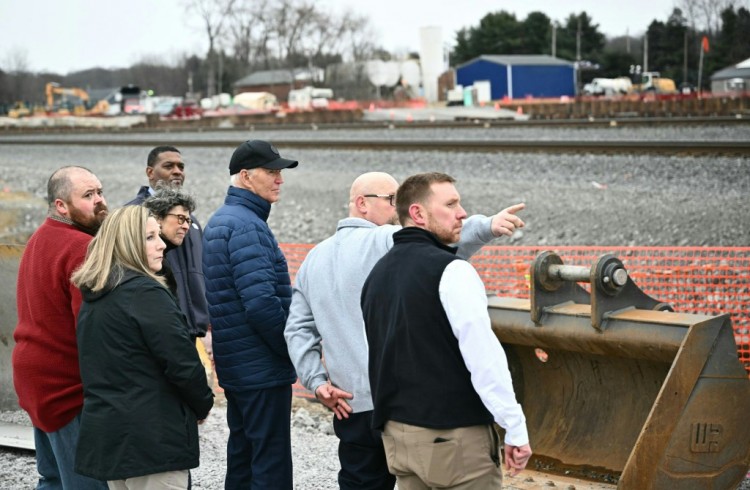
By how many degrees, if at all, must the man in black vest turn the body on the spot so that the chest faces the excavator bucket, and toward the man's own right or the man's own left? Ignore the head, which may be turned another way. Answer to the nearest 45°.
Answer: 0° — they already face it

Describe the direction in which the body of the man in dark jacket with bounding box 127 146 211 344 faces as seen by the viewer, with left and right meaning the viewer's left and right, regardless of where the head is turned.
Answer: facing the viewer and to the right of the viewer

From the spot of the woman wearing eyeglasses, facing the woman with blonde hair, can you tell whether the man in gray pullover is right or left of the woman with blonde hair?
left

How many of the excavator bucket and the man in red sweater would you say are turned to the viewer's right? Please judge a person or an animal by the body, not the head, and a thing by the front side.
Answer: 1

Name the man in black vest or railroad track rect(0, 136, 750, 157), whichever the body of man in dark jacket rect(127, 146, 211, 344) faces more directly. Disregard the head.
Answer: the man in black vest

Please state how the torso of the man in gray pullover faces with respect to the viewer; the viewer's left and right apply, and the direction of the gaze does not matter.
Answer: facing away from the viewer and to the right of the viewer

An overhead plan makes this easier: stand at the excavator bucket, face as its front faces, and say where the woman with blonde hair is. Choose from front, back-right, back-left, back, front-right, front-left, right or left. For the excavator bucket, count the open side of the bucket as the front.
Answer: front

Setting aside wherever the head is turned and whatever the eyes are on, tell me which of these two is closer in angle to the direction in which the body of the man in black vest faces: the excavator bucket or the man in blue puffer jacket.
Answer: the excavator bucket

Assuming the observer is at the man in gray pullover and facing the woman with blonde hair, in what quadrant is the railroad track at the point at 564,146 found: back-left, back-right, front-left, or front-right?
back-right

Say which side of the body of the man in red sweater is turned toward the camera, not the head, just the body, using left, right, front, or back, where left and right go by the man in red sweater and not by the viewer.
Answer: right

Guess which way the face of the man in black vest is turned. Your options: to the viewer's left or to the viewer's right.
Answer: to the viewer's right

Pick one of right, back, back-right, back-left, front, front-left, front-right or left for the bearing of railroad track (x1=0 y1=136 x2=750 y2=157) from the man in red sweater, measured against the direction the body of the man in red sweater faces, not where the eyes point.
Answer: front-left

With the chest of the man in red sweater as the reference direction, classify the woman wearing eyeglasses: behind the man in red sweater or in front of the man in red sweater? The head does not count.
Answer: in front

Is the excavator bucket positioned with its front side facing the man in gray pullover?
yes

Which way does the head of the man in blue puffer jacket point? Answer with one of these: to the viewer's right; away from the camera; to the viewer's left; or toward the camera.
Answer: to the viewer's right

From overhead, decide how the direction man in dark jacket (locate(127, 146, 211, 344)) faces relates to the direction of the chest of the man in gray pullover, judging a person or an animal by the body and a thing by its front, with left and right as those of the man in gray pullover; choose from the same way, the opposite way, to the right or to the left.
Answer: to the right

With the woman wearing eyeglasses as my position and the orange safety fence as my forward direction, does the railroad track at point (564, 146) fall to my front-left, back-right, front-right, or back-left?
front-left

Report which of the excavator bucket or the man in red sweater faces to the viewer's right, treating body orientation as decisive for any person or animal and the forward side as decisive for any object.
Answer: the man in red sweater
